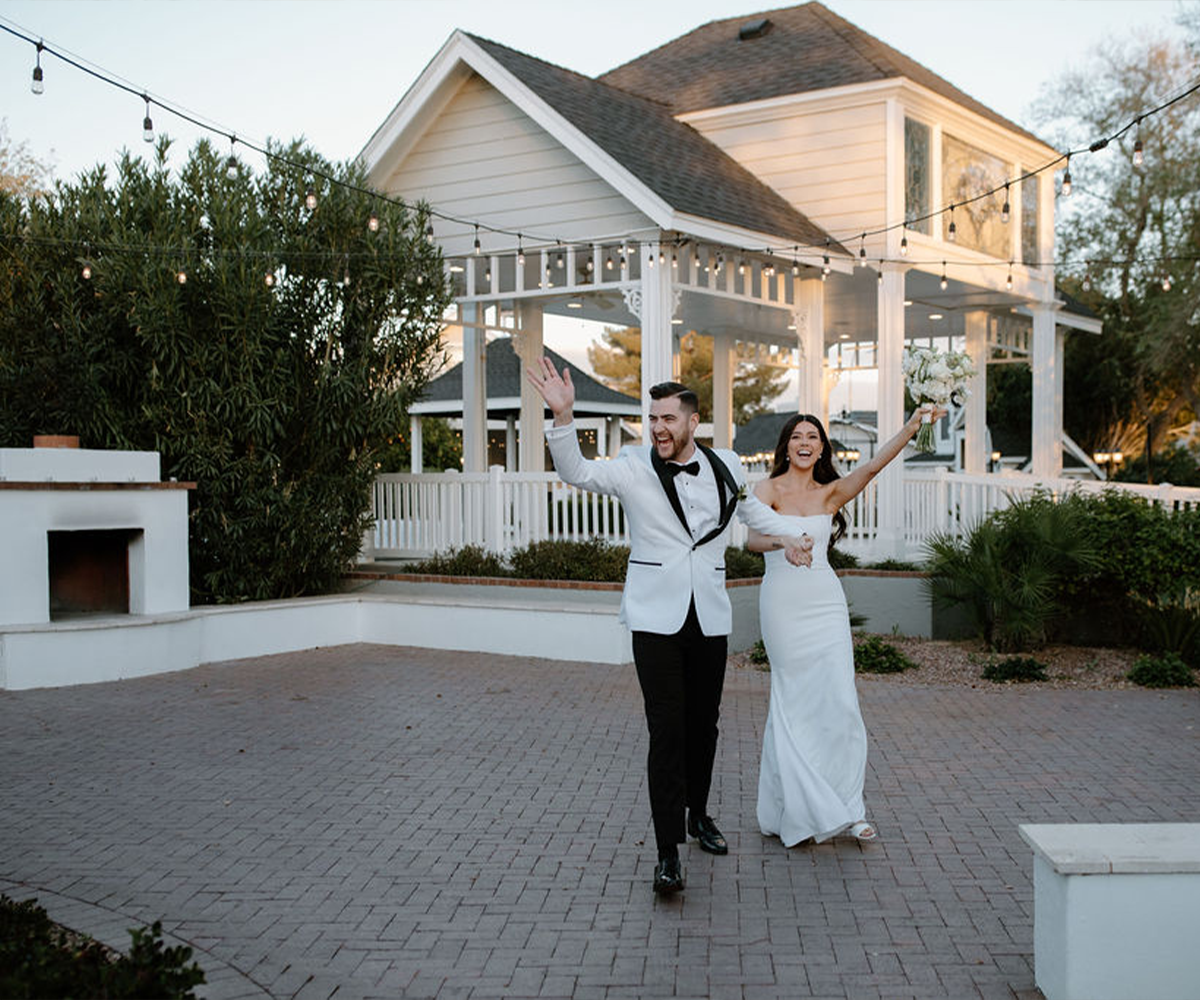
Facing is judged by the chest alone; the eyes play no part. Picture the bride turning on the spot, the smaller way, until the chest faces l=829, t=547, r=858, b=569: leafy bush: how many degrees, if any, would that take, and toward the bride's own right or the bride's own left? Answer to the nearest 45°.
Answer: approximately 180°

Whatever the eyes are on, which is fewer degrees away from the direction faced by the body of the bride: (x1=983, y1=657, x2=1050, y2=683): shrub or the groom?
the groom

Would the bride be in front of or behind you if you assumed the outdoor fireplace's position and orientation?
in front

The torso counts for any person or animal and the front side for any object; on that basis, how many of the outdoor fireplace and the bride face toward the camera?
2

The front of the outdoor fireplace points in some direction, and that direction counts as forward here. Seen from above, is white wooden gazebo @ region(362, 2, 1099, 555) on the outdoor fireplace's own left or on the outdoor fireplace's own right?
on the outdoor fireplace's own left

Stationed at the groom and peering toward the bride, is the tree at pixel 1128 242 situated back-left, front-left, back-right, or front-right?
front-left

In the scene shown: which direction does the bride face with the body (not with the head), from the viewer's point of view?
toward the camera

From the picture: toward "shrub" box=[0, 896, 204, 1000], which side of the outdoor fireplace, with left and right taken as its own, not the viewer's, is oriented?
front

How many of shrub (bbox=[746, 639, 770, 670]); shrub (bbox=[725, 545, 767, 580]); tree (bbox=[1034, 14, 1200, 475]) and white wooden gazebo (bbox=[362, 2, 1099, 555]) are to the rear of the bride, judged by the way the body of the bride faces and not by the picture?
4

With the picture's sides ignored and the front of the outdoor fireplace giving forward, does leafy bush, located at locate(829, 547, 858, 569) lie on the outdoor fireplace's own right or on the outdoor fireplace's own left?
on the outdoor fireplace's own left

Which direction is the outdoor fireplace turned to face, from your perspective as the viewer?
facing the viewer

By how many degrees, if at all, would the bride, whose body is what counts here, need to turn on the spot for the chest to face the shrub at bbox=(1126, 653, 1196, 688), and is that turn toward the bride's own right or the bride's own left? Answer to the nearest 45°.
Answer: approximately 135° to the bride's own left

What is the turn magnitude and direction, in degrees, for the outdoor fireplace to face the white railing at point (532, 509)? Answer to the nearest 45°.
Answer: approximately 90° to its left

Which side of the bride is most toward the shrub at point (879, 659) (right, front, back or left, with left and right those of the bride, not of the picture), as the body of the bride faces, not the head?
back

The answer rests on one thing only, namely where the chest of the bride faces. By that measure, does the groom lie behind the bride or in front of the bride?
in front

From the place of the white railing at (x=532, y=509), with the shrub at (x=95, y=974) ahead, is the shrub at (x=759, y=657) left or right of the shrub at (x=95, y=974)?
left

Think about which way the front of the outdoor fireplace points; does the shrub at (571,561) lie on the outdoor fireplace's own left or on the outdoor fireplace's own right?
on the outdoor fireplace's own left
